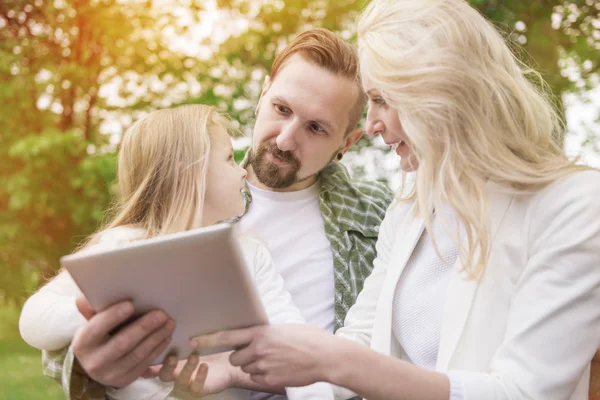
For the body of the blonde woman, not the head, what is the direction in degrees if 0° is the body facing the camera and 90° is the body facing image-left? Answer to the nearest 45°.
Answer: approximately 45°

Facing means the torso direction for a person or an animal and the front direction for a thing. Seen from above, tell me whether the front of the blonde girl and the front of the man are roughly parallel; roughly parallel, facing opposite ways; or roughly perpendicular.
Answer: roughly perpendicular

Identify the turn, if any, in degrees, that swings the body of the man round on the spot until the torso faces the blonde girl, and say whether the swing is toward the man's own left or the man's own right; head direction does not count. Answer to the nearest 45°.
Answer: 0° — they already face them

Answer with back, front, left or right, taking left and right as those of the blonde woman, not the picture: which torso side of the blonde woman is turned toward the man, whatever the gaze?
right

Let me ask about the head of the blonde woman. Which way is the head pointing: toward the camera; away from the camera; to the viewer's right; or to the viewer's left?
to the viewer's left

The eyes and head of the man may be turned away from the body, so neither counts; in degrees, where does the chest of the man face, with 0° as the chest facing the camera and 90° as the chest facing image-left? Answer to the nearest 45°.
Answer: approximately 45°

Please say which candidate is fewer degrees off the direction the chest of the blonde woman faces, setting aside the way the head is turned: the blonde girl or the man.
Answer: the blonde girl

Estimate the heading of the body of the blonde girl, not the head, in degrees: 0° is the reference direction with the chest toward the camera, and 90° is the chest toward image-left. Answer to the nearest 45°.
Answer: approximately 315°

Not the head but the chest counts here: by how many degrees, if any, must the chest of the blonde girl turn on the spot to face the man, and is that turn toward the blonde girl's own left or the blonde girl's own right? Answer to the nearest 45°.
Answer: approximately 90° to the blonde girl's own left
